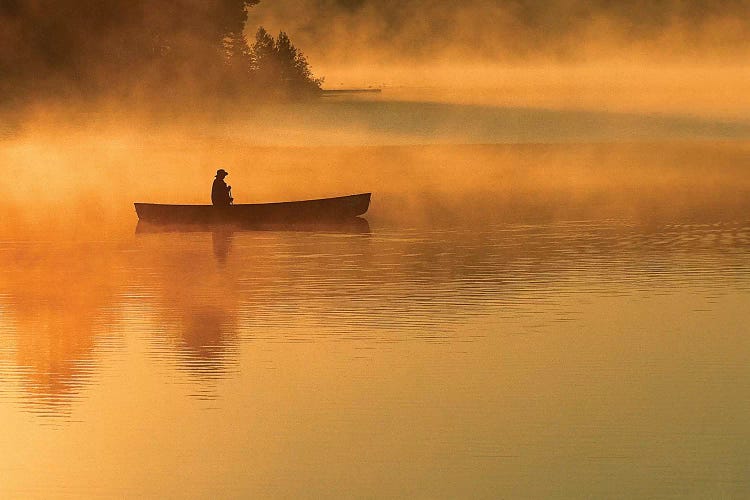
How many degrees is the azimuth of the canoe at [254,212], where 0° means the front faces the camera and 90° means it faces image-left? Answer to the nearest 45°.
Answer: approximately 270°
